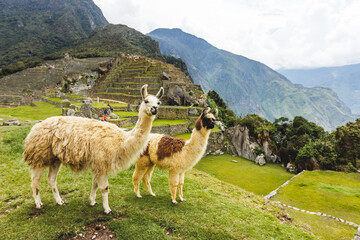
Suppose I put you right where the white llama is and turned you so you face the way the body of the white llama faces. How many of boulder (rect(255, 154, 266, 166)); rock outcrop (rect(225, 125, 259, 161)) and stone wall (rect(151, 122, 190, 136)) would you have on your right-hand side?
0

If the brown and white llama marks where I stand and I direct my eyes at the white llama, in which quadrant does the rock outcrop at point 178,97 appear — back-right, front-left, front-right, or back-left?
back-right

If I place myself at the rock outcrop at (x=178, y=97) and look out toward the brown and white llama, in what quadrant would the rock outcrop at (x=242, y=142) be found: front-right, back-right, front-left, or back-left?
front-left

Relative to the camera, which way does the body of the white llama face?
to the viewer's right

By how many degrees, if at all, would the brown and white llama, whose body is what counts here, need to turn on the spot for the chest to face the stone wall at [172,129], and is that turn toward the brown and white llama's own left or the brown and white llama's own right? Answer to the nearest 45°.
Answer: approximately 135° to the brown and white llama's own left

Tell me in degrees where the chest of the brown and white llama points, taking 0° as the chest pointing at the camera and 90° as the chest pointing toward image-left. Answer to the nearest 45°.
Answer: approximately 315°

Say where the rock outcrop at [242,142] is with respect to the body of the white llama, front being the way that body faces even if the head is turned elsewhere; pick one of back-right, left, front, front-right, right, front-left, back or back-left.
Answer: front-left

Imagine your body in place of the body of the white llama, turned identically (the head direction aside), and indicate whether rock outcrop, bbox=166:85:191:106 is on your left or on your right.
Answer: on your left

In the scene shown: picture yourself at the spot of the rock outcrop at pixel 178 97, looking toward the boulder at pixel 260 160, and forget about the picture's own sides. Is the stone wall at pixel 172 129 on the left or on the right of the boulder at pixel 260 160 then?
right

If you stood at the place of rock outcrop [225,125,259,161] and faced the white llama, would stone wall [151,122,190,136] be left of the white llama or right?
right

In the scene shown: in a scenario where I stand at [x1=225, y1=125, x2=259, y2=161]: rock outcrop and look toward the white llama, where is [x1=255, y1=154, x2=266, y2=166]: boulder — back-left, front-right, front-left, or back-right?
front-left

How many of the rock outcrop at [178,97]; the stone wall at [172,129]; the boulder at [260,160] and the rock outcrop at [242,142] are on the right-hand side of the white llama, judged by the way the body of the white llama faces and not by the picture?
0

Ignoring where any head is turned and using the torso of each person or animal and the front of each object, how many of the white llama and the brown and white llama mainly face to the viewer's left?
0

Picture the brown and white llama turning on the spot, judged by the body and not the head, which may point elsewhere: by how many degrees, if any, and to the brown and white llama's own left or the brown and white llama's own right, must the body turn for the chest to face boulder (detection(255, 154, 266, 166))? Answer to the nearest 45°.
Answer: approximately 90° to the brown and white llama's own left
